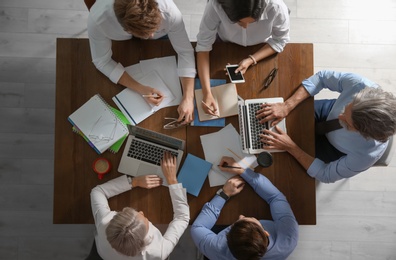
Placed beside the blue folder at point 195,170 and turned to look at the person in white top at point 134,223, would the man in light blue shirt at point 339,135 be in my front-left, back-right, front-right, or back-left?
back-left

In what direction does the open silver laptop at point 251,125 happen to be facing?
to the viewer's right

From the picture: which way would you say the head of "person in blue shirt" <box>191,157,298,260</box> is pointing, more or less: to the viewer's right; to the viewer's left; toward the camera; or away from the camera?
away from the camera

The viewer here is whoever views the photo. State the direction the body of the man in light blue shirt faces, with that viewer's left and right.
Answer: facing to the left of the viewer

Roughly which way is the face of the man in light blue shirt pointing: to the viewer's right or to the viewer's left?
to the viewer's left

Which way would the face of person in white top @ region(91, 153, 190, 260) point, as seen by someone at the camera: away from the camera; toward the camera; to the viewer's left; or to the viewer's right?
away from the camera
